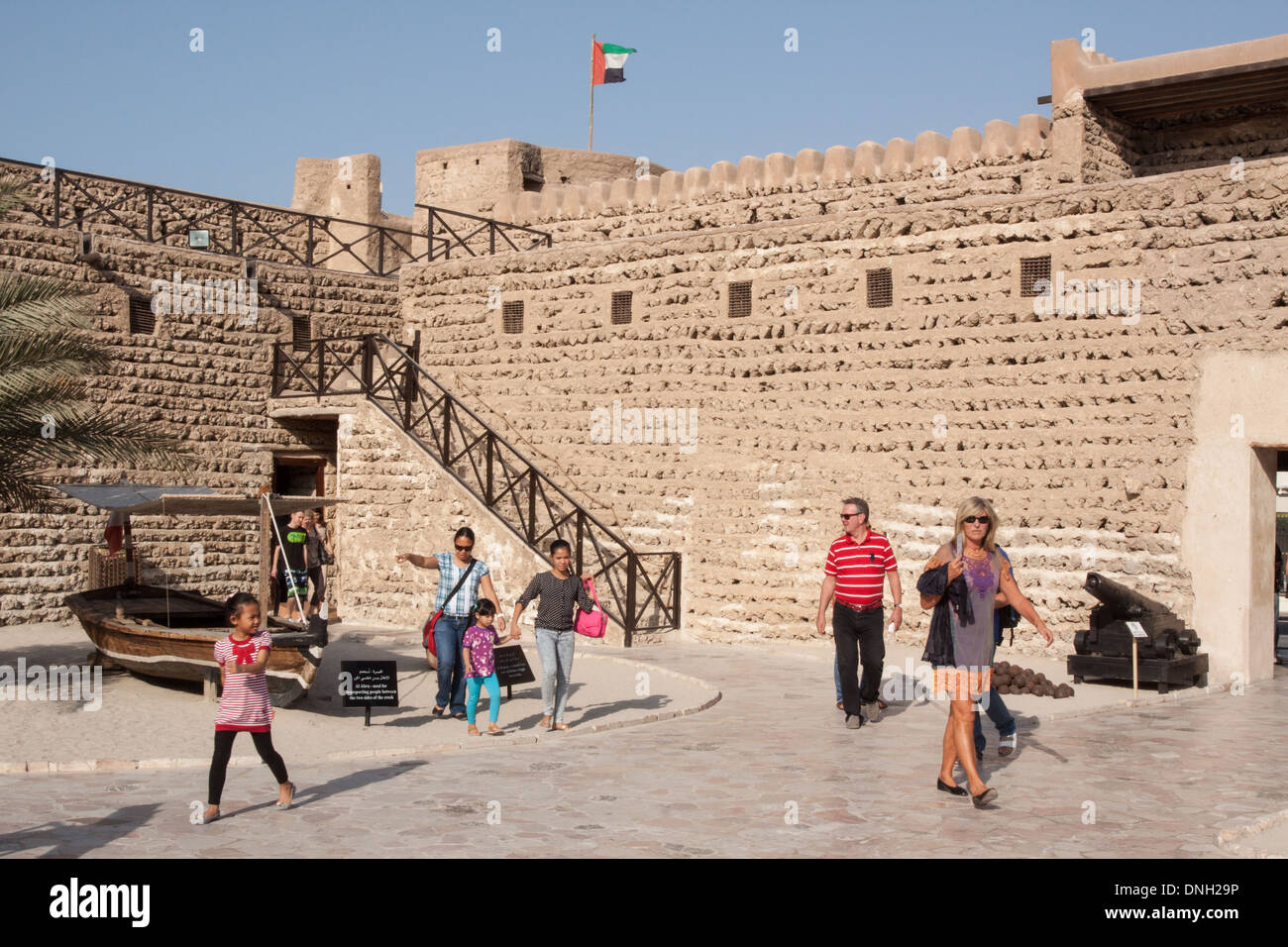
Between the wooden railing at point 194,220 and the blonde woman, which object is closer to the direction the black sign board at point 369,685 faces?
the blonde woman

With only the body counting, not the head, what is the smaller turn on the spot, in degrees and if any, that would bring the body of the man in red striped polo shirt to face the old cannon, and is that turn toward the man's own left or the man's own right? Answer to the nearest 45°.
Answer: approximately 135° to the man's own left

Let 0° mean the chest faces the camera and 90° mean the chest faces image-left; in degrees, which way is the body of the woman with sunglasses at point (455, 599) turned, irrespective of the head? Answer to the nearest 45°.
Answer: approximately 0°

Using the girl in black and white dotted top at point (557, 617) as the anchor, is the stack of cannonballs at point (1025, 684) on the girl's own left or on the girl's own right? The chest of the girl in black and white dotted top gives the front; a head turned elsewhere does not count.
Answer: on the girl's own left

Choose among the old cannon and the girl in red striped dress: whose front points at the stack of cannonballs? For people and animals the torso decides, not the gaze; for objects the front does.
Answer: the old cannon

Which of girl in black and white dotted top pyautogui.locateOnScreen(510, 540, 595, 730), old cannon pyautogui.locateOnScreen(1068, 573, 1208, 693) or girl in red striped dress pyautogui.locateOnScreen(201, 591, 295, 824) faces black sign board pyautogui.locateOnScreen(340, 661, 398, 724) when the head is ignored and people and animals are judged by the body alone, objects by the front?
the old cannon

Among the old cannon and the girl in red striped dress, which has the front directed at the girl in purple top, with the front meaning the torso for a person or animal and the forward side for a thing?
the old cannon

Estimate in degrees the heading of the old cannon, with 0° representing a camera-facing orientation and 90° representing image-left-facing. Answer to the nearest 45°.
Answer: approximately 45°
